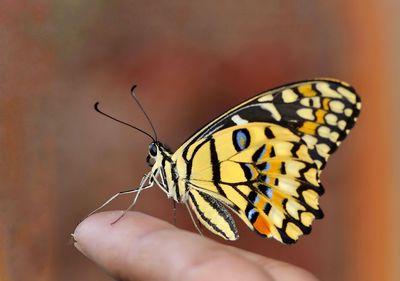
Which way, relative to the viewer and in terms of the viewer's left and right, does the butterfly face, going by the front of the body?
facing to the left of the viewer
